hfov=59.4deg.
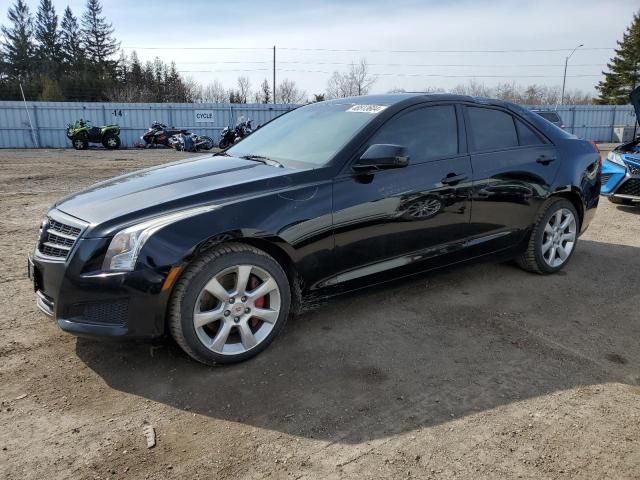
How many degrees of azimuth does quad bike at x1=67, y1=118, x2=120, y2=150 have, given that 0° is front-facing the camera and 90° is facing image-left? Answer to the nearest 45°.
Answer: approximately 90°

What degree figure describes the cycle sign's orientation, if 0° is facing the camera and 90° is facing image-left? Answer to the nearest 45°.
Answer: approximately 0°

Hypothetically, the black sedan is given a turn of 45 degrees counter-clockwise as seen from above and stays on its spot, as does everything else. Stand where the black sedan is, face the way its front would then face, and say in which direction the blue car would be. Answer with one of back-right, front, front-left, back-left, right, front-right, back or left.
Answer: back-left

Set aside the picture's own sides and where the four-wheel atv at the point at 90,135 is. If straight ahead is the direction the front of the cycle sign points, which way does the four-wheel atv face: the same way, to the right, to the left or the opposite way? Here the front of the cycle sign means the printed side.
to the right

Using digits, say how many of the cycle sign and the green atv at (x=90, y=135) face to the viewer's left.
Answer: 1

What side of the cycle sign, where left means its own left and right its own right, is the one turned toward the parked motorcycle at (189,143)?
front

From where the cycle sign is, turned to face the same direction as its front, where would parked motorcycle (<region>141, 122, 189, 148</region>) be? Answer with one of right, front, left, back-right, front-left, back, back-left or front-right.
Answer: front-right

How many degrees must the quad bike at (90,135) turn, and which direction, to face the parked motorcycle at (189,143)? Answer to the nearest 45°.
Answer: approximately 135° to its left

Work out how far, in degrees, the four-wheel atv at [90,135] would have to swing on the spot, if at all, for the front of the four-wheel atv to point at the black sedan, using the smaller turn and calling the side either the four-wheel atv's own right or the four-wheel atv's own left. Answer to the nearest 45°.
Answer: approximately 90° to the four-wheel atv's own left

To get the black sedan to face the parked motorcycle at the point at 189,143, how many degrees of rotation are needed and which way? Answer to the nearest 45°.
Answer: approximately 135° to its right
